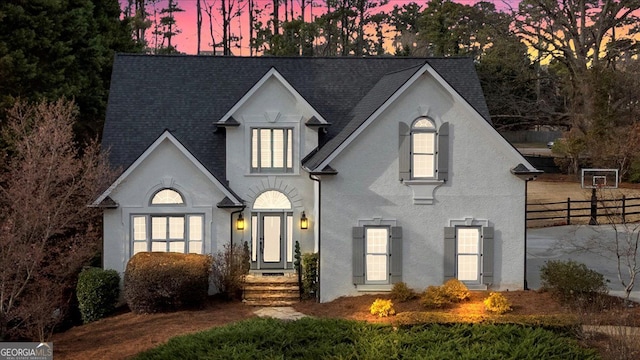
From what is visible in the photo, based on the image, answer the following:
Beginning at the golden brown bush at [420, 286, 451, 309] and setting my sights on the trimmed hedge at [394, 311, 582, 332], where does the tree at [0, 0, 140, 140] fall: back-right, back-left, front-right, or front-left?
back-right

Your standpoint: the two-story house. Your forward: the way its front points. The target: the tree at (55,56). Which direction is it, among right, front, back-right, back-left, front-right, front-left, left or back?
back-right

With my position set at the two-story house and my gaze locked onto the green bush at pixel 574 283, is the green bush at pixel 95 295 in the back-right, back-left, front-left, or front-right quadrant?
back-right

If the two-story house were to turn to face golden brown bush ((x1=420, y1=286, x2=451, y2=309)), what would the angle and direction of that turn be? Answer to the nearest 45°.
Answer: approximately 45° to its left

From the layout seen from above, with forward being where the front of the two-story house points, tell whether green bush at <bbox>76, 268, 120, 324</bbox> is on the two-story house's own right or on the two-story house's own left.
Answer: on the two-story house's own right

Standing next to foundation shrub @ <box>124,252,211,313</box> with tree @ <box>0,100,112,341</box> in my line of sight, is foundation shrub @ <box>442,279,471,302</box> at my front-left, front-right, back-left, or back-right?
back-left

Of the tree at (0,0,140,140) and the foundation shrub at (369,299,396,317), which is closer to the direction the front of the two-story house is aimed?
the foundation shrub

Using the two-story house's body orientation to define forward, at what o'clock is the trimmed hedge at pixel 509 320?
The trimmed hedge is roughly at 11 o'clock from the two-story house.

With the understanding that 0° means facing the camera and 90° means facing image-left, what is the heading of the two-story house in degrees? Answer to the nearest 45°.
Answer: approximately 0°

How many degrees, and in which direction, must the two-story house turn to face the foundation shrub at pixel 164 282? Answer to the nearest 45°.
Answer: approximately 90° to its right
